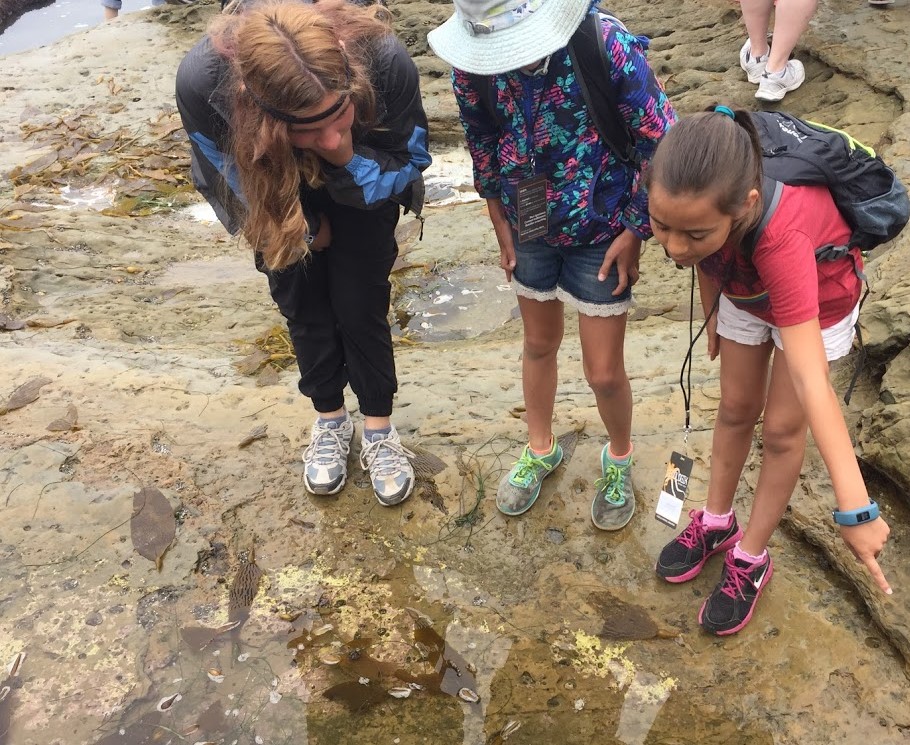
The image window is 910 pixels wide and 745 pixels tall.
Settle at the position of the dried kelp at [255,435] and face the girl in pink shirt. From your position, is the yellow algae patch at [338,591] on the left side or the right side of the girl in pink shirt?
right

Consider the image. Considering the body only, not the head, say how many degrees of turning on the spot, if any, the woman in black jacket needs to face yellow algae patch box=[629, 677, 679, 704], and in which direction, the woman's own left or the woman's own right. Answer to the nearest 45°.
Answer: approximately 45° to the woman's own left

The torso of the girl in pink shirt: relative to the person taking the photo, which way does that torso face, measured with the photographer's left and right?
facing the viewer and to the left of the viewer

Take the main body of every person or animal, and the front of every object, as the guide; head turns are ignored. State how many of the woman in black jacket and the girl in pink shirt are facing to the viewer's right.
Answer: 0

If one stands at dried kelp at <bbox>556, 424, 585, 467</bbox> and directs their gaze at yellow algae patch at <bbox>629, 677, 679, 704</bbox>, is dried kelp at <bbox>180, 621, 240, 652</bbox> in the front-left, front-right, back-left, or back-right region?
front-right

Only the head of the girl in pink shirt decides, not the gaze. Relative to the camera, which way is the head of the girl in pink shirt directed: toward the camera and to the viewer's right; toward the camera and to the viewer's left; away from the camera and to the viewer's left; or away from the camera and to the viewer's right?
toward the camera and to the viewer's left

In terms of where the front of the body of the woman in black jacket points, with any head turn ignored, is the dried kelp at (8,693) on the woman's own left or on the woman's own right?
on the woman's own right
